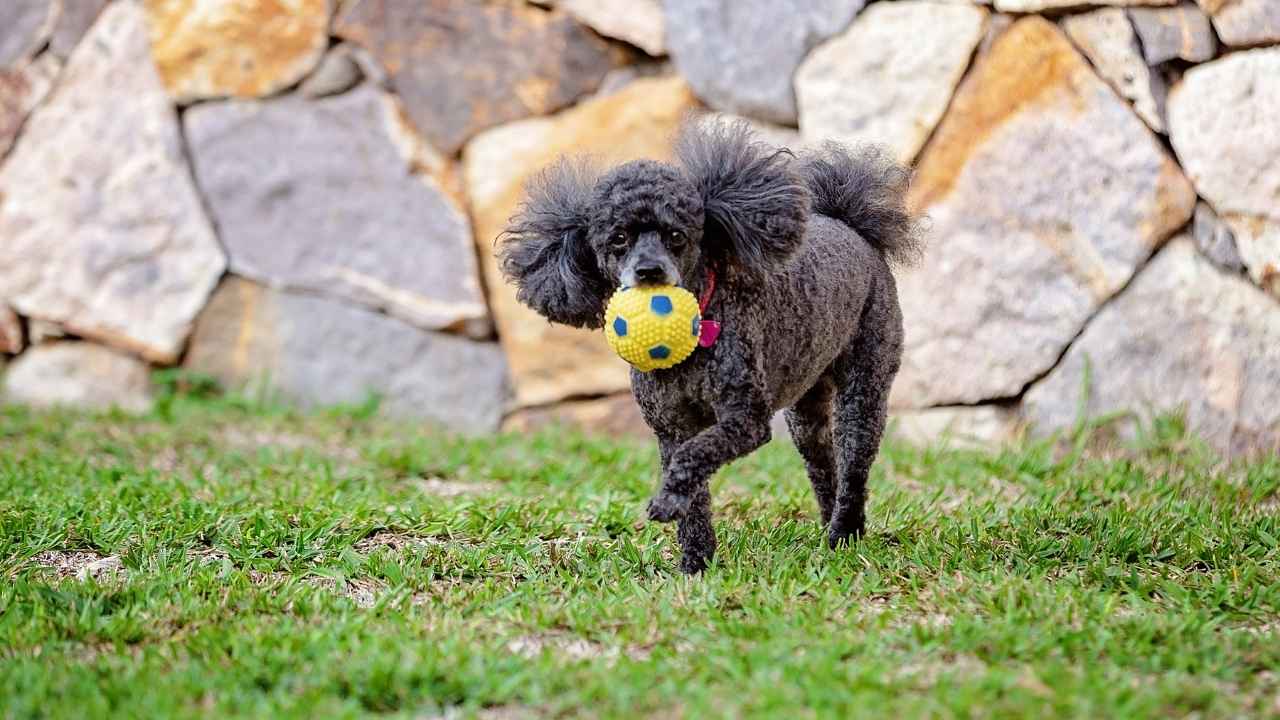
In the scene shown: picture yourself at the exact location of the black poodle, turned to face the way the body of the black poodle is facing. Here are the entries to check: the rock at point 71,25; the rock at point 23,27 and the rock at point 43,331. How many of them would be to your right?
3

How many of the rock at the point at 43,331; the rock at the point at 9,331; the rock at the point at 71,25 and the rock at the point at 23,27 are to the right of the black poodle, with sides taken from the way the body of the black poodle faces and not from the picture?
4

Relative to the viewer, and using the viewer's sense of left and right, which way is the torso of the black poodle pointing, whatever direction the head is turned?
facing the viewer and to the left of the viewer

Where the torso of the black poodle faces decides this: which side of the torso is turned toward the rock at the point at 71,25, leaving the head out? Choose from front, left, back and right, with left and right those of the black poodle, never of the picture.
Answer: right

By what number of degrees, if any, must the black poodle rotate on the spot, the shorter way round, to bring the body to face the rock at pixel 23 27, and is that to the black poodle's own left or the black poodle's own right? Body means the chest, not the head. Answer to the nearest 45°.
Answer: approximately 90° to the black poodle's own right

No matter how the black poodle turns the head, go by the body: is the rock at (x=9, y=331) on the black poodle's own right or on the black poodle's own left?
on the black poodle's own right

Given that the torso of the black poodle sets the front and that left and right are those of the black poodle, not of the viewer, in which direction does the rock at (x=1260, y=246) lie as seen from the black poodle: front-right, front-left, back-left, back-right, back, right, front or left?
back

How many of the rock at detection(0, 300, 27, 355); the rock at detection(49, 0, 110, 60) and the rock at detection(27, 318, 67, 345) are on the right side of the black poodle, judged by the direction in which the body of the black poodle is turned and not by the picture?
3
